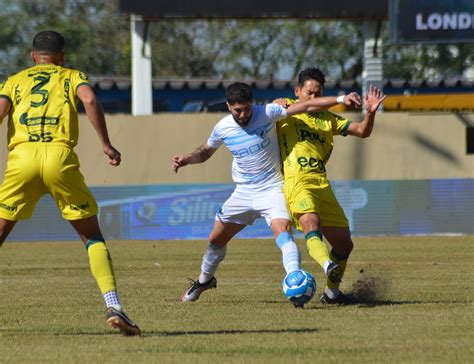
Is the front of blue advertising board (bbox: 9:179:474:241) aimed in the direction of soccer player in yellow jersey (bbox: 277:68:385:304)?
yes

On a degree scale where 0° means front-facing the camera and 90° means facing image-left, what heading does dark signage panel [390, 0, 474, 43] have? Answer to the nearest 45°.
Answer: approximately 0°

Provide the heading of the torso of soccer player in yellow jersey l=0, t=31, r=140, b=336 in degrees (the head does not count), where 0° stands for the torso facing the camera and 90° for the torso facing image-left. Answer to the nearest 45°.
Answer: approximately 180°

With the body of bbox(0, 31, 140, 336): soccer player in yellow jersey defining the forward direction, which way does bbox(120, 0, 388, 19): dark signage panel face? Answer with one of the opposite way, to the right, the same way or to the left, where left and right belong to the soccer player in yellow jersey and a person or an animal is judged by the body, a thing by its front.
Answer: the opposite way

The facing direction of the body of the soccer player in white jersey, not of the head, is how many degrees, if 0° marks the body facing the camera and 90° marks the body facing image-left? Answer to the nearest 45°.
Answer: approximately 0°
